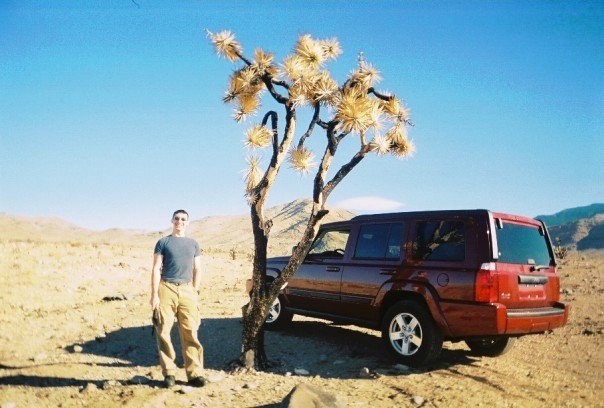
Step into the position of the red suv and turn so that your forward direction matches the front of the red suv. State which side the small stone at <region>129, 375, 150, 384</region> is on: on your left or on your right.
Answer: on your left

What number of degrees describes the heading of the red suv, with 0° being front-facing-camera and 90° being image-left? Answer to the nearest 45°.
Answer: approximately 135°

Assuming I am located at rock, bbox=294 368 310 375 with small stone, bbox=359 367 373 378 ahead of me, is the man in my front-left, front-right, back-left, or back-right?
back-right

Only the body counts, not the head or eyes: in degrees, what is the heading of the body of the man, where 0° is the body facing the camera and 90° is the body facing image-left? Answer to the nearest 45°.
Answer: approximately 0°

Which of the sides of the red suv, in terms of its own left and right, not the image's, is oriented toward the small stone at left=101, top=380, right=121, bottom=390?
left

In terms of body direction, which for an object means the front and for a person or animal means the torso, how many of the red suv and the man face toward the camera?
1

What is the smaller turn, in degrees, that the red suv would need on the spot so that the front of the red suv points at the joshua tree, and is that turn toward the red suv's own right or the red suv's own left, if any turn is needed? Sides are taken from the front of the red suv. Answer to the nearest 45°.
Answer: approximately 45° to the red suv's own left

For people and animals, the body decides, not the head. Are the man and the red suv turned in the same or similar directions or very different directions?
very different directions

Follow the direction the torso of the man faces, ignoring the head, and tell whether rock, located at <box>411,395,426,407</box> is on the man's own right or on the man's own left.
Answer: on the man's own left
